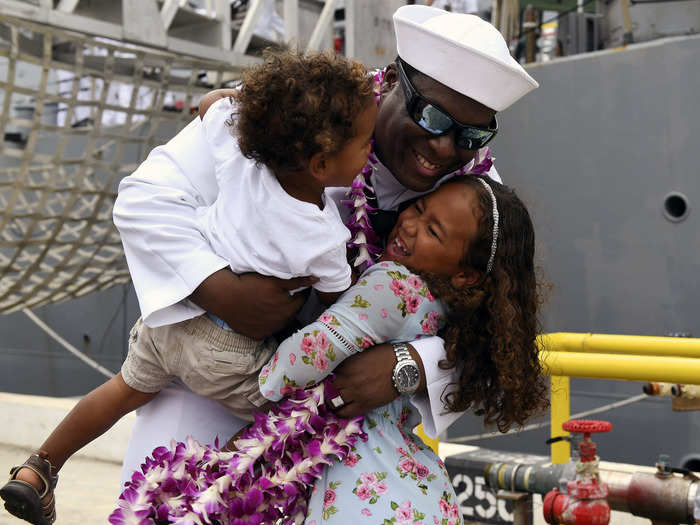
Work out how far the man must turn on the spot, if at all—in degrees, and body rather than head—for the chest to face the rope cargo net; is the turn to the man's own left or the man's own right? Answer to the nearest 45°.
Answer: approximately 135° to the man's own right

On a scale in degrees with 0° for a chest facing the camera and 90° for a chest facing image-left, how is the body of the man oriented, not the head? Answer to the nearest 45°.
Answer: approximately 0°
